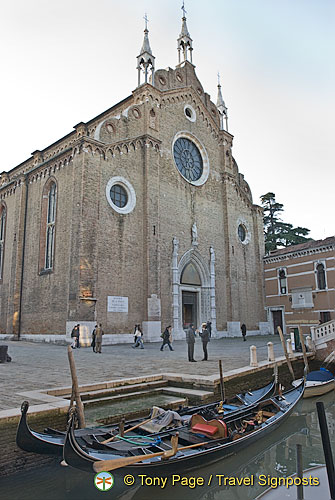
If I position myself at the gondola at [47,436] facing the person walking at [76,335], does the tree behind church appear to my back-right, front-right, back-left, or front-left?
front-right

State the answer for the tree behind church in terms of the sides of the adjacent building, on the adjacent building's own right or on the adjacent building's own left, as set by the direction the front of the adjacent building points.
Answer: on the adjacent building's own right

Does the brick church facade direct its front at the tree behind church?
no

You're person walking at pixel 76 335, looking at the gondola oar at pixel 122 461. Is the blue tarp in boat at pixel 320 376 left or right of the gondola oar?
left

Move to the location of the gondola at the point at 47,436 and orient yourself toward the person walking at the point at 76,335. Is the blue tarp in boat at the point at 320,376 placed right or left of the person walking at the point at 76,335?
right

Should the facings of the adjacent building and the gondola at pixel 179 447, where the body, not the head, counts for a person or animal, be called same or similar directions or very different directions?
very different directions

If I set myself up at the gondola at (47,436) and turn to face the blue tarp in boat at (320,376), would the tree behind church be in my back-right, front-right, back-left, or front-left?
front-left

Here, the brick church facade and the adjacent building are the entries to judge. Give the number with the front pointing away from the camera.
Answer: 0

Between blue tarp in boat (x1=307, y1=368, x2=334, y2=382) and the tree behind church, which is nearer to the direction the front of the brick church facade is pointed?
the blue tarp in boat

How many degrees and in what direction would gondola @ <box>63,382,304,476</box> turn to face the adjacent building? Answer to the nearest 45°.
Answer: approximately 45° to its left

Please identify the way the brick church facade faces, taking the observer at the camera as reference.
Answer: facing the viewer and to the right of the viewer

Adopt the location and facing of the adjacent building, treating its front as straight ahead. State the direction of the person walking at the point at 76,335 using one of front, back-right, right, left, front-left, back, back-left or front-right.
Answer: front

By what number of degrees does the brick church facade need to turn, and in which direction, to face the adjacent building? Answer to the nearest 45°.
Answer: approximately 45° to its left

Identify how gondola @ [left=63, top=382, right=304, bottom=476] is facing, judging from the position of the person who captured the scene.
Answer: facing away from the viewer and to the right of the viewer
